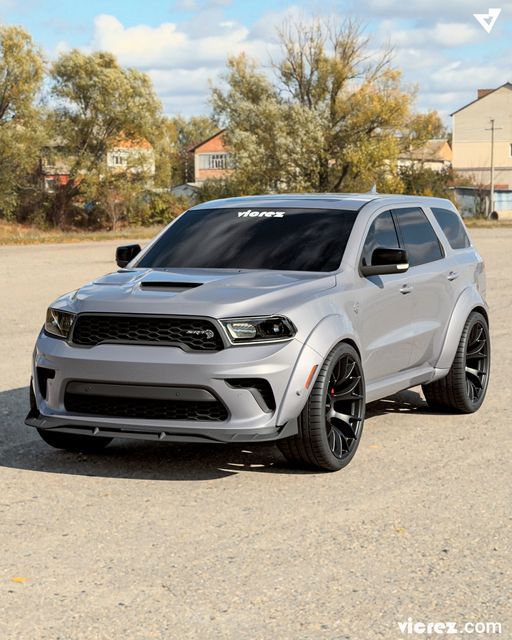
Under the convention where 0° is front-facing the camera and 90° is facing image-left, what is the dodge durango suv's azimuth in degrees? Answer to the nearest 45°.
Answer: approximately 45°
